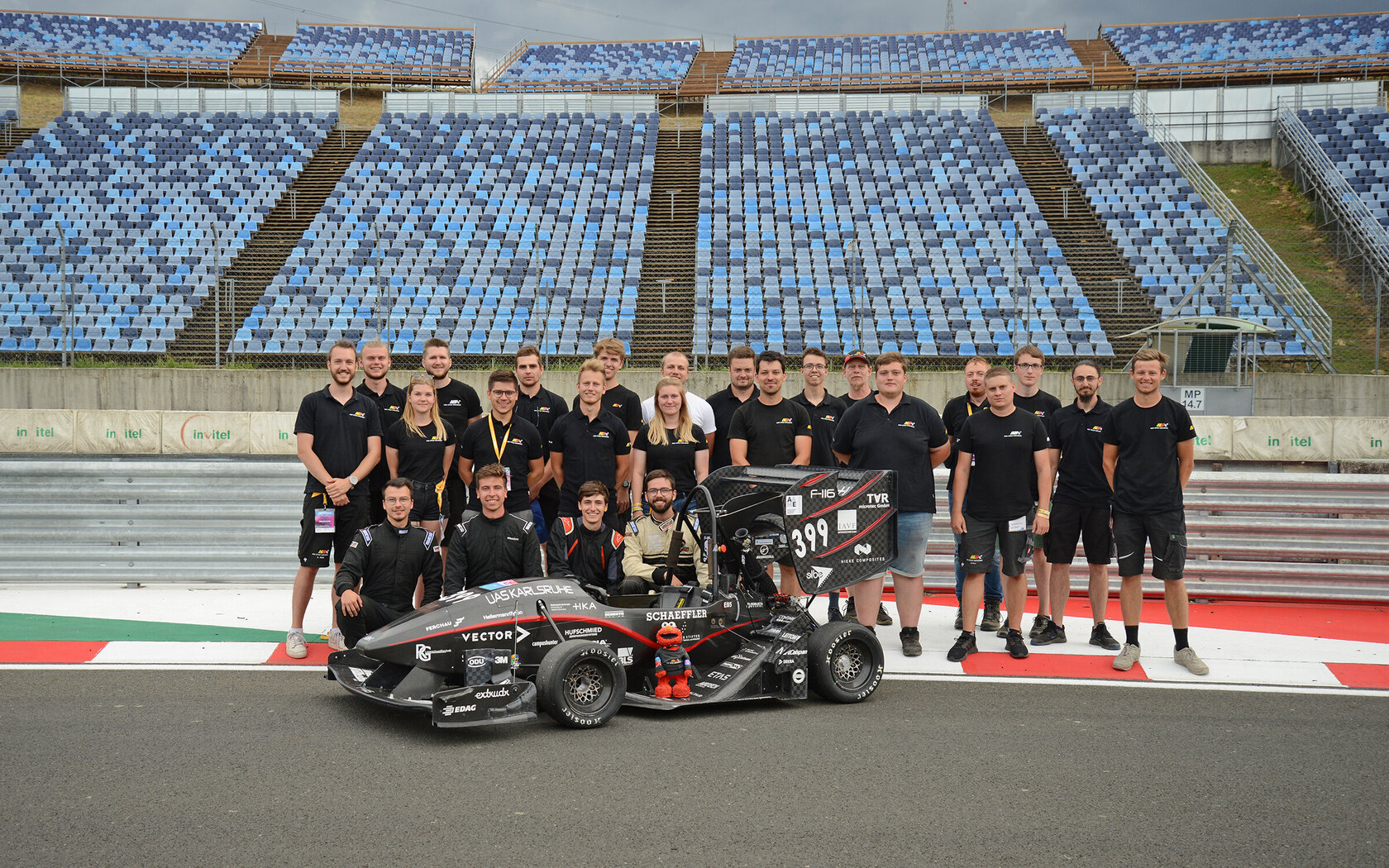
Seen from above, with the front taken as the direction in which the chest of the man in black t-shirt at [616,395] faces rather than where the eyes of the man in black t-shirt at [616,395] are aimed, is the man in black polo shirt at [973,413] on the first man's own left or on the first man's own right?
on the first man's own left

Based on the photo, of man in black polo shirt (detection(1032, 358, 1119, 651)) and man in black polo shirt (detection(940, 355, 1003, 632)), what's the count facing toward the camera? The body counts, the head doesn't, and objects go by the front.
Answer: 2

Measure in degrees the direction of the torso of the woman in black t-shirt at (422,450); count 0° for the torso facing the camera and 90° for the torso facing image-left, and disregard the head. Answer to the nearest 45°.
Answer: approximately 0°

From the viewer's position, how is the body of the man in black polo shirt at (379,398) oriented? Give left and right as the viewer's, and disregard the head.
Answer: facing the viewer

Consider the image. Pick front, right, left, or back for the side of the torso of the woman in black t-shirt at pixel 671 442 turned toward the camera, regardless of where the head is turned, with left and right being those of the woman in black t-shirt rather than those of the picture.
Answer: front

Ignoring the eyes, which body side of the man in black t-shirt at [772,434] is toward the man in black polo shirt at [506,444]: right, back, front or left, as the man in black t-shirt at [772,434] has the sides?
right

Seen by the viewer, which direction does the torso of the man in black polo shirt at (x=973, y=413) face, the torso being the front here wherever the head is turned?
toward the camera

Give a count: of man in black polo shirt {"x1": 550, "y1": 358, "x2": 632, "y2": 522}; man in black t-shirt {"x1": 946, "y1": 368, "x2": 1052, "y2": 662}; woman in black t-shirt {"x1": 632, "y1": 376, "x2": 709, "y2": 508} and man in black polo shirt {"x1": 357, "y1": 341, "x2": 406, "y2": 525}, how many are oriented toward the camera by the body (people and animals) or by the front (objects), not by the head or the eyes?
4

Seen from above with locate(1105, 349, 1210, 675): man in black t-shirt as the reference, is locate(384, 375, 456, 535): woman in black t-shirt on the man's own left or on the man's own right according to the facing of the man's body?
on the man's own right

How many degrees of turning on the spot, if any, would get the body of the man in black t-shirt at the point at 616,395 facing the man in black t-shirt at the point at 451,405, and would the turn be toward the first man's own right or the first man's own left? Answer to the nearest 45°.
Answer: approximately 90° to the first man's own right

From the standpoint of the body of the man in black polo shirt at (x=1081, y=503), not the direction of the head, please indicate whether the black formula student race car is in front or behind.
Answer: in front

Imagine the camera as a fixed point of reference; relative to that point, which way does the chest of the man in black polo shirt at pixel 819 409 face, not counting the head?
toward the camera

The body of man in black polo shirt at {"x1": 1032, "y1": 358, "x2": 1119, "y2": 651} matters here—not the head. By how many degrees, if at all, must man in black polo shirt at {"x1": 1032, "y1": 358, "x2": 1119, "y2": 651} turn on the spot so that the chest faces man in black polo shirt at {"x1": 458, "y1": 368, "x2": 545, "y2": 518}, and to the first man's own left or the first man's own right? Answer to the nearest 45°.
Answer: approximately 90° to the first man's own right

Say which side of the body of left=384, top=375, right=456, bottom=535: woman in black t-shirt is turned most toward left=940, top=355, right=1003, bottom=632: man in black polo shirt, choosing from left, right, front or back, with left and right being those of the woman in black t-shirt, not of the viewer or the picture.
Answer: left

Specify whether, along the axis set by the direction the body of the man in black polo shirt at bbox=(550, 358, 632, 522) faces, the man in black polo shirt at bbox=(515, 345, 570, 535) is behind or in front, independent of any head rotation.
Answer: behind

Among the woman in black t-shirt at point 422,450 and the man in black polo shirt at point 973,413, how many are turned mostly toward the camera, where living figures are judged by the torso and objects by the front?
2

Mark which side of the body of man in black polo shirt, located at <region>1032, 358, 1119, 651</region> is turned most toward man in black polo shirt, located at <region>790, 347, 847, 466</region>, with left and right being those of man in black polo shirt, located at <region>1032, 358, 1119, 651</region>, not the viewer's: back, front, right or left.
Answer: right
